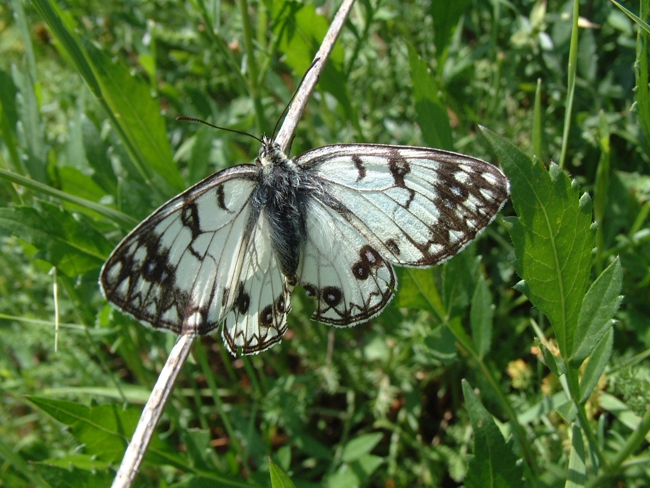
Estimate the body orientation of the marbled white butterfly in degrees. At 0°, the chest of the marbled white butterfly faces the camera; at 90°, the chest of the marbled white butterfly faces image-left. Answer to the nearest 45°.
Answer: approximately 180°

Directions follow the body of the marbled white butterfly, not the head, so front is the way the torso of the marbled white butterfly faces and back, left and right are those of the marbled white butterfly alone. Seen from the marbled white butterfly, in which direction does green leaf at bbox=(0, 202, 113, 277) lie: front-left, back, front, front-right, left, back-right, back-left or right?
left

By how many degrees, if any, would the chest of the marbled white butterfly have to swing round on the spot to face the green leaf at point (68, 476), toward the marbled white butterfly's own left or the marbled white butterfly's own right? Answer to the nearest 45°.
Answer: approximately 90° to the marbled white butterfly's own left
